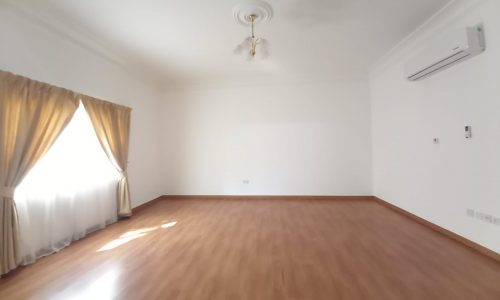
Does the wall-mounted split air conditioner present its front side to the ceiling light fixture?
yes

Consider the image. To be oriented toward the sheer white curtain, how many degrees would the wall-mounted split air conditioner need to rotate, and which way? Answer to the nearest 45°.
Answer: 0° — it already faces it

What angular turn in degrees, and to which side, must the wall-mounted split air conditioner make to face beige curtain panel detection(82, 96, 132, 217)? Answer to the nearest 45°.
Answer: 0° — it already faces it

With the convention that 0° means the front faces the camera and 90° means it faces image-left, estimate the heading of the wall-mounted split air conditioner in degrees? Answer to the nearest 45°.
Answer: approximately 45°

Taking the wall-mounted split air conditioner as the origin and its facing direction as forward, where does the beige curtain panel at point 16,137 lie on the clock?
The beige curtain panel is roughly at 12 o'clock from the wall-mounted split air conditioner.
